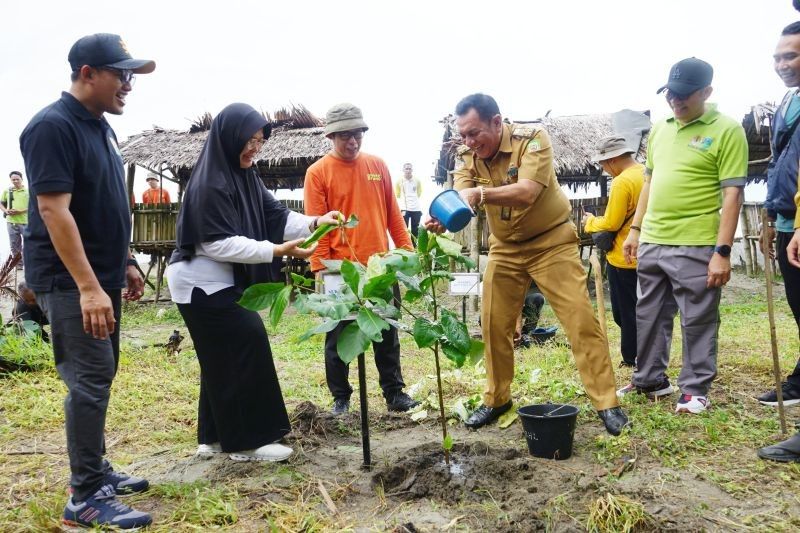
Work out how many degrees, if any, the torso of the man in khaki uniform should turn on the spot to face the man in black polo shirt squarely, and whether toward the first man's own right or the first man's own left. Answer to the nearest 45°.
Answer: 0° — they already face them

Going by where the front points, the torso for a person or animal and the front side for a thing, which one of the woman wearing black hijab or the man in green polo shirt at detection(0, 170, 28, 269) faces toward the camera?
the man in green polo shirt

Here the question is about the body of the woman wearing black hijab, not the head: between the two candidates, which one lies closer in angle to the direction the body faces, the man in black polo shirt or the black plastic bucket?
the black plastic bucket

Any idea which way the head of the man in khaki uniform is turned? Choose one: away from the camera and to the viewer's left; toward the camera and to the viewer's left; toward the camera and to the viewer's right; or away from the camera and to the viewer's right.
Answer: toward the camera and to the viewer's left

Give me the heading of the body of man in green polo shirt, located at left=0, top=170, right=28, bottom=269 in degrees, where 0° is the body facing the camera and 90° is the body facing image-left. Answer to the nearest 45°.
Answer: approximately 0°

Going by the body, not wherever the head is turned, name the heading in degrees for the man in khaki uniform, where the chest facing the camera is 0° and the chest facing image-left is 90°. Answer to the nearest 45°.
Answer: approximately 45°

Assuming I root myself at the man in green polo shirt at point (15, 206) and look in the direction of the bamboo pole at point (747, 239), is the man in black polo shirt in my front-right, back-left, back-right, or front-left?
front-right

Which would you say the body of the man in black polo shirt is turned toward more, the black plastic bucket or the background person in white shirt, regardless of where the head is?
the black plastic bucket

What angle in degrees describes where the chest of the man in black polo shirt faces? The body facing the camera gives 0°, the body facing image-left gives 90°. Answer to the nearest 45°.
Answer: approximately 270°

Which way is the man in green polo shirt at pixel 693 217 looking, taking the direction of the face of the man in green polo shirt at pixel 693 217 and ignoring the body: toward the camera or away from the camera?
toward the camera

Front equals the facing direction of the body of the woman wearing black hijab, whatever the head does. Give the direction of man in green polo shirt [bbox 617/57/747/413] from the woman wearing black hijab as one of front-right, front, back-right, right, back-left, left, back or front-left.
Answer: front

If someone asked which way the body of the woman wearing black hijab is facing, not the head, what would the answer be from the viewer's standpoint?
to the viewer's right

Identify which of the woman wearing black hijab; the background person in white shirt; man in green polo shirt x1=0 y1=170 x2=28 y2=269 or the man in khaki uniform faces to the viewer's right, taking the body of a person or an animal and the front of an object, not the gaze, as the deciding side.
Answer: the woman wearing black hijab

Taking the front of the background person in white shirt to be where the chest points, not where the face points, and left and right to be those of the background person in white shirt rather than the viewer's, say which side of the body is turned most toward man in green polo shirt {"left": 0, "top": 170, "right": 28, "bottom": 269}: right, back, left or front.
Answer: right

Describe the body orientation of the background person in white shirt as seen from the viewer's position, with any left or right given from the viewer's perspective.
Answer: facing the viewer
